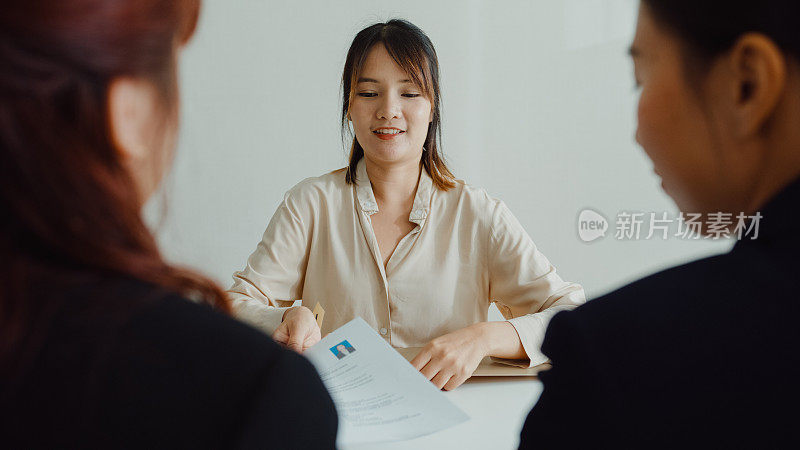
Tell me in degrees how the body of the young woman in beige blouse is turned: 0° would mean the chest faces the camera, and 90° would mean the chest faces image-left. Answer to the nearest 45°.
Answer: approximately 0°

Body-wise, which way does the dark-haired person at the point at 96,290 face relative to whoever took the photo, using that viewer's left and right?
facing away from the viewer and to the right of the viewer

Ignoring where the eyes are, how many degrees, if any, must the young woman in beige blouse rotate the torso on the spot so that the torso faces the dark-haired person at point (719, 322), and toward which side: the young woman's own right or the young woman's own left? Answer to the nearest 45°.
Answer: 0° — they already face them

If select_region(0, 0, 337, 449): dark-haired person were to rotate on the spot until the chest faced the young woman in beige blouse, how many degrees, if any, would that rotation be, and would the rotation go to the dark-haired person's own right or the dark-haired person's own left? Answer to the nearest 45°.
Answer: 0° — they already face them

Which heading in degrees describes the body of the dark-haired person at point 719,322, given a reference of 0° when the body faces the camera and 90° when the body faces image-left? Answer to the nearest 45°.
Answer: approximately 135°
